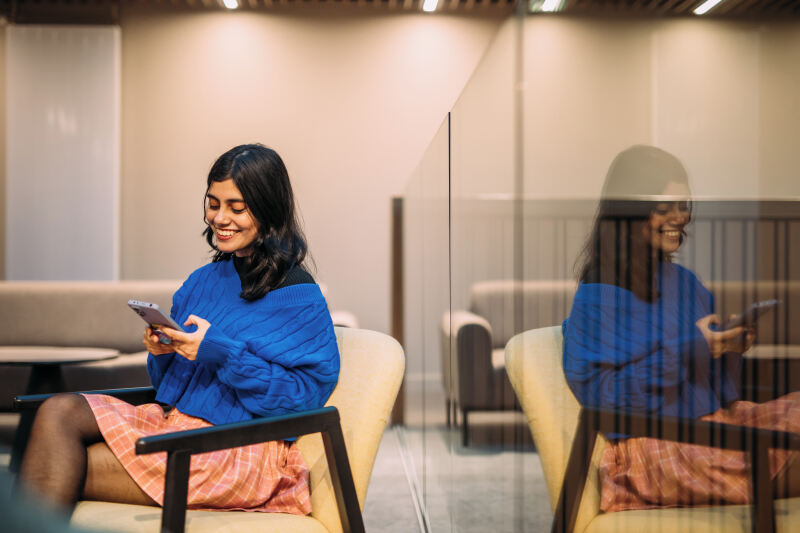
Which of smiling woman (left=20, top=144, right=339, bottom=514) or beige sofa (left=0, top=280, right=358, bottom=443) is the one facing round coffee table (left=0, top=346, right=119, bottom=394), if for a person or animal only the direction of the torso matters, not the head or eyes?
the beige sofa

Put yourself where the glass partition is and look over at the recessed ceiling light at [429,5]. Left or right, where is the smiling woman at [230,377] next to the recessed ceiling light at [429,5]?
left

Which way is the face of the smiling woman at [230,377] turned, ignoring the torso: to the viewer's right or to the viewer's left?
to the viewer's left

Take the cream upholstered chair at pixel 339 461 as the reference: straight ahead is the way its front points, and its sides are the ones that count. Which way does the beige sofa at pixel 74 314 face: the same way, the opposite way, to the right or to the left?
to the left

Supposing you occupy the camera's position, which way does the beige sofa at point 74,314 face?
facing the viewer

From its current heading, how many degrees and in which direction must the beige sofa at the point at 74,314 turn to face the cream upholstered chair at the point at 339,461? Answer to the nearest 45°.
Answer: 0° — it already faces it

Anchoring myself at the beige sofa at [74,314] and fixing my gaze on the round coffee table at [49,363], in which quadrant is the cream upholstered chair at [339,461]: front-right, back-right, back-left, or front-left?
front-left

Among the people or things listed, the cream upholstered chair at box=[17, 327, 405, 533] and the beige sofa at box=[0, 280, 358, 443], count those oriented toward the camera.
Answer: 1

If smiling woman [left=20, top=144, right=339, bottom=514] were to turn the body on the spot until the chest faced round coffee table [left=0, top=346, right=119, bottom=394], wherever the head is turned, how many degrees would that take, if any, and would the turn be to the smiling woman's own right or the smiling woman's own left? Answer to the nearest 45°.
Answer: approximately 90° to the smiling woman's own right

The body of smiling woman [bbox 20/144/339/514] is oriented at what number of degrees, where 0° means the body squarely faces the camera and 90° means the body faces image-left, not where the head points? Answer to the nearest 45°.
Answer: approximately 45°

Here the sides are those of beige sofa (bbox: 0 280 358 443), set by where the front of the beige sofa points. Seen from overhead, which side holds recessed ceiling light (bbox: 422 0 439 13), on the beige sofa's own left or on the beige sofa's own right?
on the beige sofa's own left

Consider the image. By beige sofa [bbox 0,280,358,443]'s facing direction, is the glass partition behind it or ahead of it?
ahead

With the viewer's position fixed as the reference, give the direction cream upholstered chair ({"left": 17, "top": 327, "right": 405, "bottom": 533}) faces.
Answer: facing to the left of the viewer
